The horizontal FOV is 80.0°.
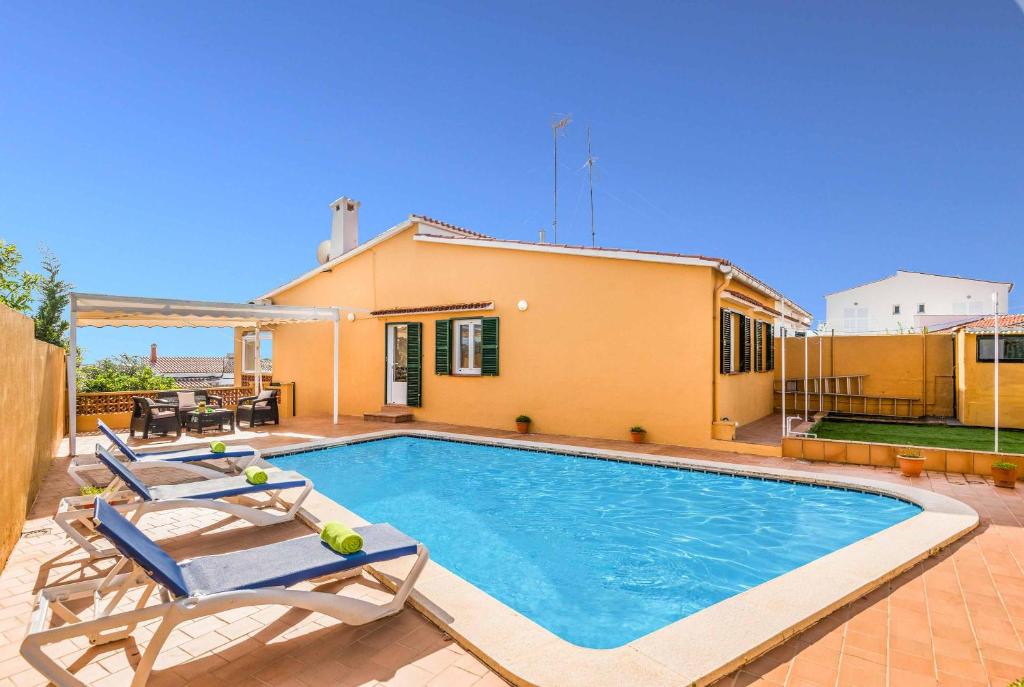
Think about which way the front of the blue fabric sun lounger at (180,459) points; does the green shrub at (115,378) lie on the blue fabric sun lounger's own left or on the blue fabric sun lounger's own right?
on the blue fabric sun lounger's own left

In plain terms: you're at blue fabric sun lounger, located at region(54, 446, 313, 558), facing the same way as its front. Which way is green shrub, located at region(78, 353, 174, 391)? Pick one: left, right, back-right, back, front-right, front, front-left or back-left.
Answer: left

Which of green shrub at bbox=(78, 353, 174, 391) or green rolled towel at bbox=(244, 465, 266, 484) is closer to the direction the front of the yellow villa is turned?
the green rolled towel

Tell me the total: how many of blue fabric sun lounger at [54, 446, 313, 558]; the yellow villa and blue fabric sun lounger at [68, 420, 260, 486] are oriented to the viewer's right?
2

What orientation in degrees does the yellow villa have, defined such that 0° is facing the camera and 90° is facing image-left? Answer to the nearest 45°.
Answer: approximately 0°

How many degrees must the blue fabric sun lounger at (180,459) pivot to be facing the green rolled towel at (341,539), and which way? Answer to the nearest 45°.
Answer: approximately 90° to its right

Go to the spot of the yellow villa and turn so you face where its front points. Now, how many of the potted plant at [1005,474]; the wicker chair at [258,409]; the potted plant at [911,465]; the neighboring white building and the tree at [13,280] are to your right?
2

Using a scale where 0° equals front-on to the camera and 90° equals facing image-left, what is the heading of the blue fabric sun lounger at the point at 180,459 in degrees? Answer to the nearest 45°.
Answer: approximately 270°

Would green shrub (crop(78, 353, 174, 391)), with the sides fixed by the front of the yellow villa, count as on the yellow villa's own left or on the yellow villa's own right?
on the yellow villa's own right

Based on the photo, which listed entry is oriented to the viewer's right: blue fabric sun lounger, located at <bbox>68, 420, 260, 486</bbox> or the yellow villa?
the blue fabric sun lounger

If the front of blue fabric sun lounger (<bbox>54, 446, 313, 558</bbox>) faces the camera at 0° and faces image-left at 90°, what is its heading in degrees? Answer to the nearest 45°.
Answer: approximately 270°
